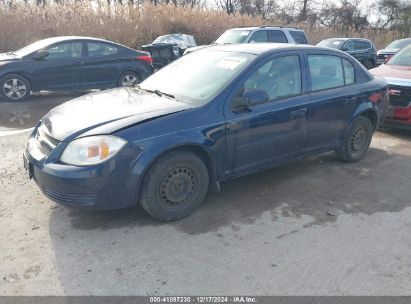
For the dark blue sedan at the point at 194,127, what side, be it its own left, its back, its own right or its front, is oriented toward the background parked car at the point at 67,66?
right

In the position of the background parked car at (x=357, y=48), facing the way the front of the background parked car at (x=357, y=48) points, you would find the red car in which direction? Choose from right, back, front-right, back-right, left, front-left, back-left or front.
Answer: front-left

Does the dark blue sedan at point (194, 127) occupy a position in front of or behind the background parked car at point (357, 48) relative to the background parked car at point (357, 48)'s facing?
in front

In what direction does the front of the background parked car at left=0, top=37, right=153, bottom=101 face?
to the viewer's left

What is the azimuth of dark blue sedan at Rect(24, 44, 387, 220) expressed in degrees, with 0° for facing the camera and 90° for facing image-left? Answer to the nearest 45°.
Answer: approximately 45°

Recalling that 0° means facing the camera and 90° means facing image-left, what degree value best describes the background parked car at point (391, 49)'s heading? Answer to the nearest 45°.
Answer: approximately 45°
